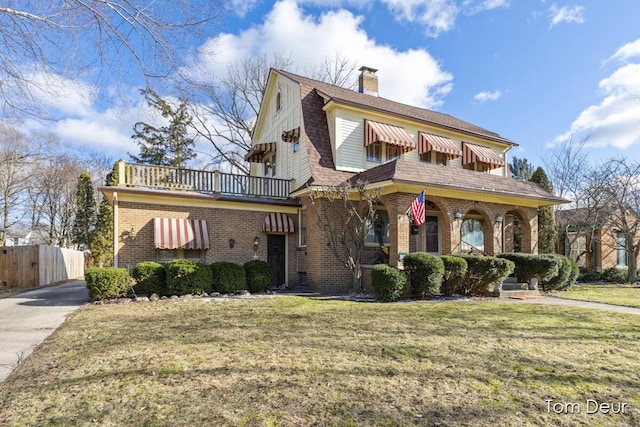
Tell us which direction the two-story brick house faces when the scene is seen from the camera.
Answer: facing the viewer and to the right of the viewer

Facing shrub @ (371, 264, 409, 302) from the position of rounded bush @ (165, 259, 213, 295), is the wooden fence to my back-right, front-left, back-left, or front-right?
back-left

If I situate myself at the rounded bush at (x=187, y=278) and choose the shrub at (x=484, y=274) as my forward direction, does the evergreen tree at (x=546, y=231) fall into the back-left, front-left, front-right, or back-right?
front-left

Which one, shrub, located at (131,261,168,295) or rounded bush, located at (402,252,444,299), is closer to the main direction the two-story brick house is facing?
the rounded bush

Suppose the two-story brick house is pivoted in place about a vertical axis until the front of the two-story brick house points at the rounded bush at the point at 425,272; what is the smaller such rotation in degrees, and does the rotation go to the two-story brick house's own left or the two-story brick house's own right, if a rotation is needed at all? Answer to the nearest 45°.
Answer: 0° — it already faces it

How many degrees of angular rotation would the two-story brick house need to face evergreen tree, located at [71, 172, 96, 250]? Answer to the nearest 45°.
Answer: approximately 180°

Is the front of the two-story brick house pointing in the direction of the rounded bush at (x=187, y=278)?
no

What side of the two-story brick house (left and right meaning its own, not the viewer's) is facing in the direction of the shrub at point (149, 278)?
right

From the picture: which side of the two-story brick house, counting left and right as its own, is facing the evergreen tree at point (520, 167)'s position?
left

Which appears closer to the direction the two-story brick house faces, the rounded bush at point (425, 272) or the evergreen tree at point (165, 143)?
the rounded bush

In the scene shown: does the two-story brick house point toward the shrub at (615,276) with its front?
no

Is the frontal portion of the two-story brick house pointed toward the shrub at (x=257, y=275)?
no

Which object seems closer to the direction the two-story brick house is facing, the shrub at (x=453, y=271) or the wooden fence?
the shrub
